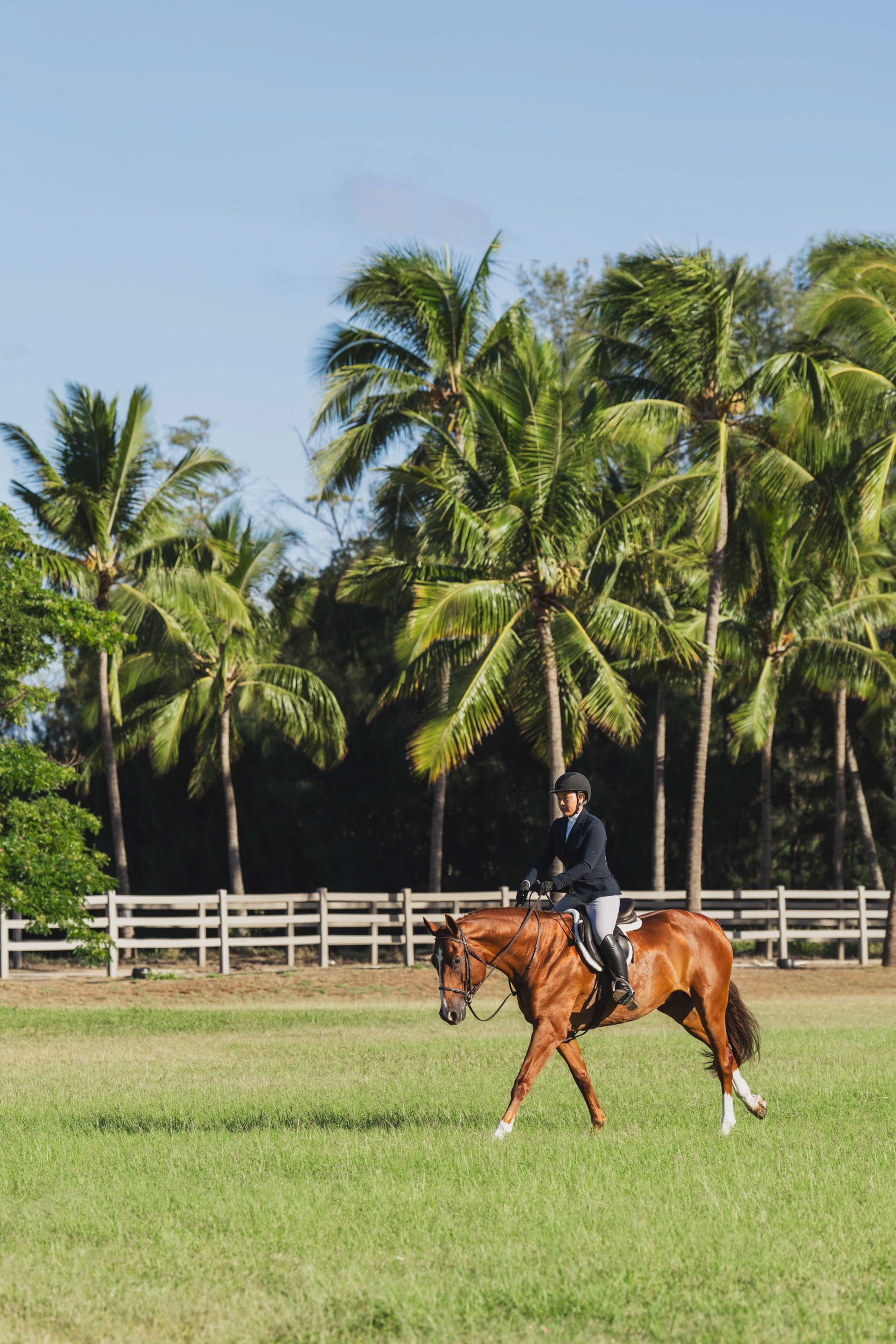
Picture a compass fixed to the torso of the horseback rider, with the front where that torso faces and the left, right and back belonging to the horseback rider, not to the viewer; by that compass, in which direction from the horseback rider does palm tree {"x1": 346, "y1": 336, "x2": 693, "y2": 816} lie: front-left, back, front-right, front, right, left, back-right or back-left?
back-right

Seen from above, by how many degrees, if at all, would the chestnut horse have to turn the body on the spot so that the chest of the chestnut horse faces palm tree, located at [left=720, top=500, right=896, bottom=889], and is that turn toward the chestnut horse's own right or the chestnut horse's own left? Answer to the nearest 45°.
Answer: approximately 90° to the chestnut horse's own right

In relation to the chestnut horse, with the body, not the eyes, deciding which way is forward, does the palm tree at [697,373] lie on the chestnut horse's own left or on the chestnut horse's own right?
on the chestnut horse's own right

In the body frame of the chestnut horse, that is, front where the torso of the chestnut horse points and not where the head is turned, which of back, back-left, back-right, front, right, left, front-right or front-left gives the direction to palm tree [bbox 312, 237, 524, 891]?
right

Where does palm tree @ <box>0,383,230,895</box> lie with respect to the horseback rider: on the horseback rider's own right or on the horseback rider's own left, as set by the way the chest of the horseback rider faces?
on the horseback rider's own right

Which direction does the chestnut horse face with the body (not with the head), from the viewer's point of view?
to the viewer's left

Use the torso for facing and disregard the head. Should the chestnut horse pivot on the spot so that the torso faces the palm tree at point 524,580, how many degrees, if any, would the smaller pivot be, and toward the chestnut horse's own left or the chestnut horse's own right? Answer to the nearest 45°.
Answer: approximately 90° to the chestnut horse's own right

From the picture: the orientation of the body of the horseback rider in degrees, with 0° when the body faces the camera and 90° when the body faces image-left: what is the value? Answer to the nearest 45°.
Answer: approximately 45°
